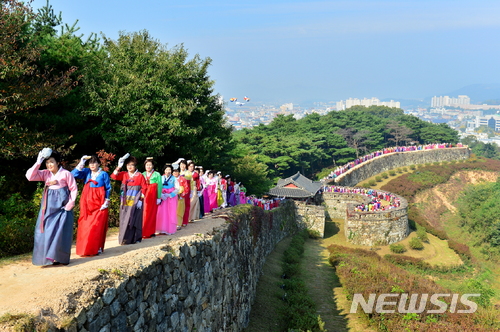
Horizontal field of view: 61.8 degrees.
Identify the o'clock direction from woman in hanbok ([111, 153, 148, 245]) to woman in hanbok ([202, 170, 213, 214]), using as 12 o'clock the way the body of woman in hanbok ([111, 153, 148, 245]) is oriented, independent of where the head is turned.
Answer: woman in hanbok ([202, 170, 213, 214]) is roughly at 7 o'clock from woman in hanbok ([111, 153, 148, 245]).

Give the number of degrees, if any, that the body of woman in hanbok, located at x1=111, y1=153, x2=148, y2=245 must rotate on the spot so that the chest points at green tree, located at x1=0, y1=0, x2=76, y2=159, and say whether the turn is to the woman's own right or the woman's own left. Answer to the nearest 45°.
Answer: approximately 135° to the woman's own right

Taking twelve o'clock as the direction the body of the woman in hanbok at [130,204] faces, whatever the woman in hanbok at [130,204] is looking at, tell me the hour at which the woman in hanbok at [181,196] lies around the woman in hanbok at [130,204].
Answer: the woman in hanbok at [181,196] is roughly at 7 o'clock from the woman in hanbok at [130,204].

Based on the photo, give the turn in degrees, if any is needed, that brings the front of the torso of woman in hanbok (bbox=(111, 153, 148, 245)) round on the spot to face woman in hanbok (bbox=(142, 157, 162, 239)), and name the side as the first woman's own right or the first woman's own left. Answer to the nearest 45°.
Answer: approximately 135° to the first woman's own left

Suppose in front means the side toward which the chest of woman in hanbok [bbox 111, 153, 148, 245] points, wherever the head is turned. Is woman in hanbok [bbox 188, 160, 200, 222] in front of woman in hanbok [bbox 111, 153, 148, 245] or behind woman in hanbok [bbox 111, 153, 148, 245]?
behind

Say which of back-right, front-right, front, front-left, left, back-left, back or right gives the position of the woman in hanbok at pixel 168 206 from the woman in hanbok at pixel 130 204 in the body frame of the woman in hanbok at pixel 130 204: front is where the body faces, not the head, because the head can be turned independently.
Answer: back-left

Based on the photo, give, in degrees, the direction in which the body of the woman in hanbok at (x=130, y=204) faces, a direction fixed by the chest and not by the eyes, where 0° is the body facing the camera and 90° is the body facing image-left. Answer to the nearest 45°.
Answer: approximately 0°

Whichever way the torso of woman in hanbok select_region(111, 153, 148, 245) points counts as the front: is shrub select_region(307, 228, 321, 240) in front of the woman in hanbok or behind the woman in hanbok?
behind

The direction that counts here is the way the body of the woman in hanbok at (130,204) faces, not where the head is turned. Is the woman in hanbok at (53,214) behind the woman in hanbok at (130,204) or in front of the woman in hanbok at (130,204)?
in front

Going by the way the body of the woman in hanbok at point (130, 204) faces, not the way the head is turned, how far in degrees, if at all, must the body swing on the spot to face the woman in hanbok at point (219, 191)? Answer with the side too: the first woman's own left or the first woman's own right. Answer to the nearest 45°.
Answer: approximately 135° to the first woman's own left

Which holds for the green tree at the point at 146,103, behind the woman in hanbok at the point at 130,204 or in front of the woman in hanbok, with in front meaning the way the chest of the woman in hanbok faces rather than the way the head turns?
behind
